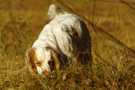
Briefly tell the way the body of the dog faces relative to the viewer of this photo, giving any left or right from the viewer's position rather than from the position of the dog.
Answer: facing the viewer and to the left of the viewer
